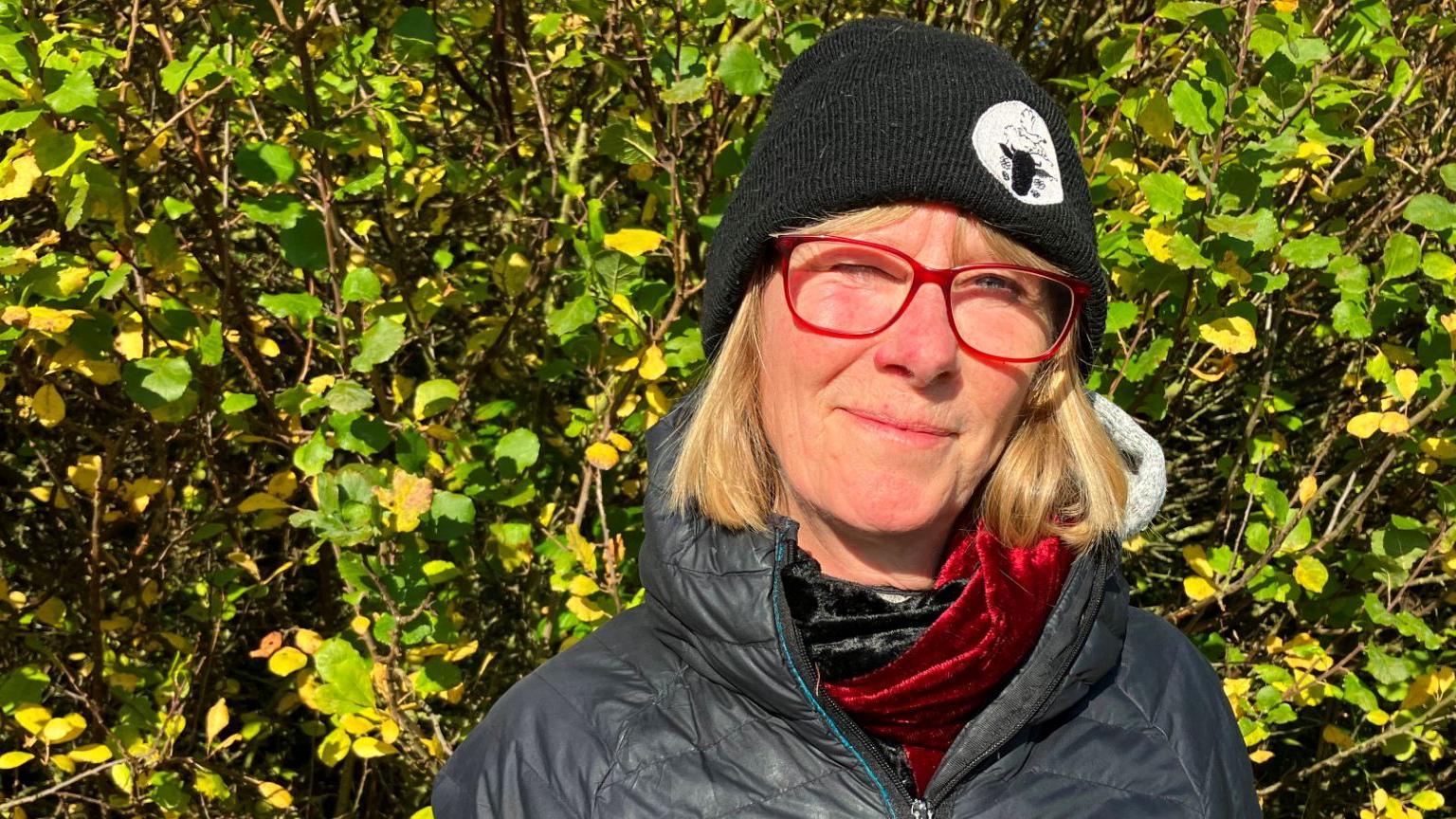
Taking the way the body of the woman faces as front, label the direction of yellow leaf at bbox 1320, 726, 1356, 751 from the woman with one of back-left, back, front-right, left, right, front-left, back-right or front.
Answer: back-left

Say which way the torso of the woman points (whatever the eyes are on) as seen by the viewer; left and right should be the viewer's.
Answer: facing the viewer

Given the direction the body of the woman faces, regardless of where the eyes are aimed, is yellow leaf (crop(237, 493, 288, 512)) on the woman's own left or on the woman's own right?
on the woman's own right

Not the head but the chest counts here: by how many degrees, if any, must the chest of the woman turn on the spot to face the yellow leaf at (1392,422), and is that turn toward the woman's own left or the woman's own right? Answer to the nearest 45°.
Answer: approximately 135° to the woman's own left

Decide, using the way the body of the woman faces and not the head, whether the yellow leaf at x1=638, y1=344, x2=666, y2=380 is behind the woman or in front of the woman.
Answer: behind

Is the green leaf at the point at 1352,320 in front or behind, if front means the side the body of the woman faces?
behind

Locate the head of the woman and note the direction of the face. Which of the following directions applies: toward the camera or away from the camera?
toward the camera

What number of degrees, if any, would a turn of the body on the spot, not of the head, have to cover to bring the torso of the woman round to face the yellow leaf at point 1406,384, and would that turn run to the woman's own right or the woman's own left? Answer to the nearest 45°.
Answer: approximately 135° to the woman's own left

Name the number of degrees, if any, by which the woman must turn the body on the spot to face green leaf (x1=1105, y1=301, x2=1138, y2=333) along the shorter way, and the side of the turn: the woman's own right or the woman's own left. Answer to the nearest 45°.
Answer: approximately 135° to the woman's own left

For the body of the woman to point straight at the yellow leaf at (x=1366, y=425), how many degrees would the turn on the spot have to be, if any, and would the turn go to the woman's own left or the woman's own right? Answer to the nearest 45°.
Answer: approximately 135° to the woman's own left

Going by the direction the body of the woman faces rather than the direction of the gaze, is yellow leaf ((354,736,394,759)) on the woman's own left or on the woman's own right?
on the woman's own right

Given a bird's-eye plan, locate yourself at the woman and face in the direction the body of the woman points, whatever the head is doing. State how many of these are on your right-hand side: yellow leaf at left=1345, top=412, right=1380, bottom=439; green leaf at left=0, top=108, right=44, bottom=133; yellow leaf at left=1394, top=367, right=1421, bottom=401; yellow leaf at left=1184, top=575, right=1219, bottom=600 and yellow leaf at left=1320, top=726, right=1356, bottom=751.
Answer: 1

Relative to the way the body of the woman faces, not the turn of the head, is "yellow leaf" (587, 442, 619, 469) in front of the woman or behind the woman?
behind
